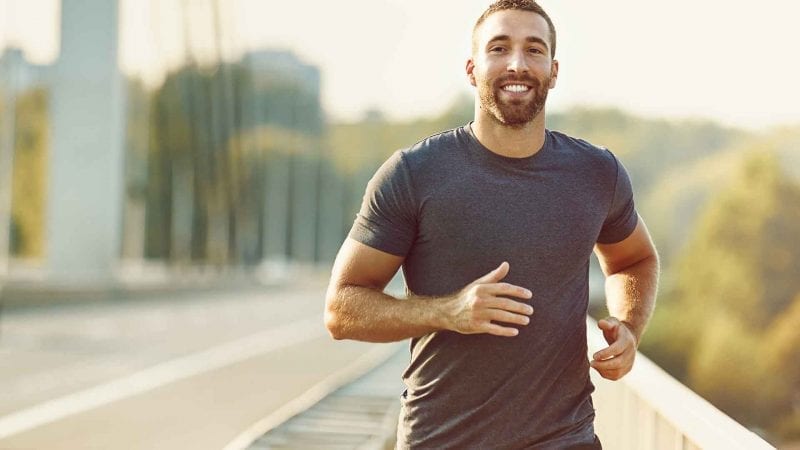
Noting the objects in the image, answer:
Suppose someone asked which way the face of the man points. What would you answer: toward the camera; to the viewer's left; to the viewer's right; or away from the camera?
toward the camera

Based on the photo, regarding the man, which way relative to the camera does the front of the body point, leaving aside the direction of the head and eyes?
toward the camera
